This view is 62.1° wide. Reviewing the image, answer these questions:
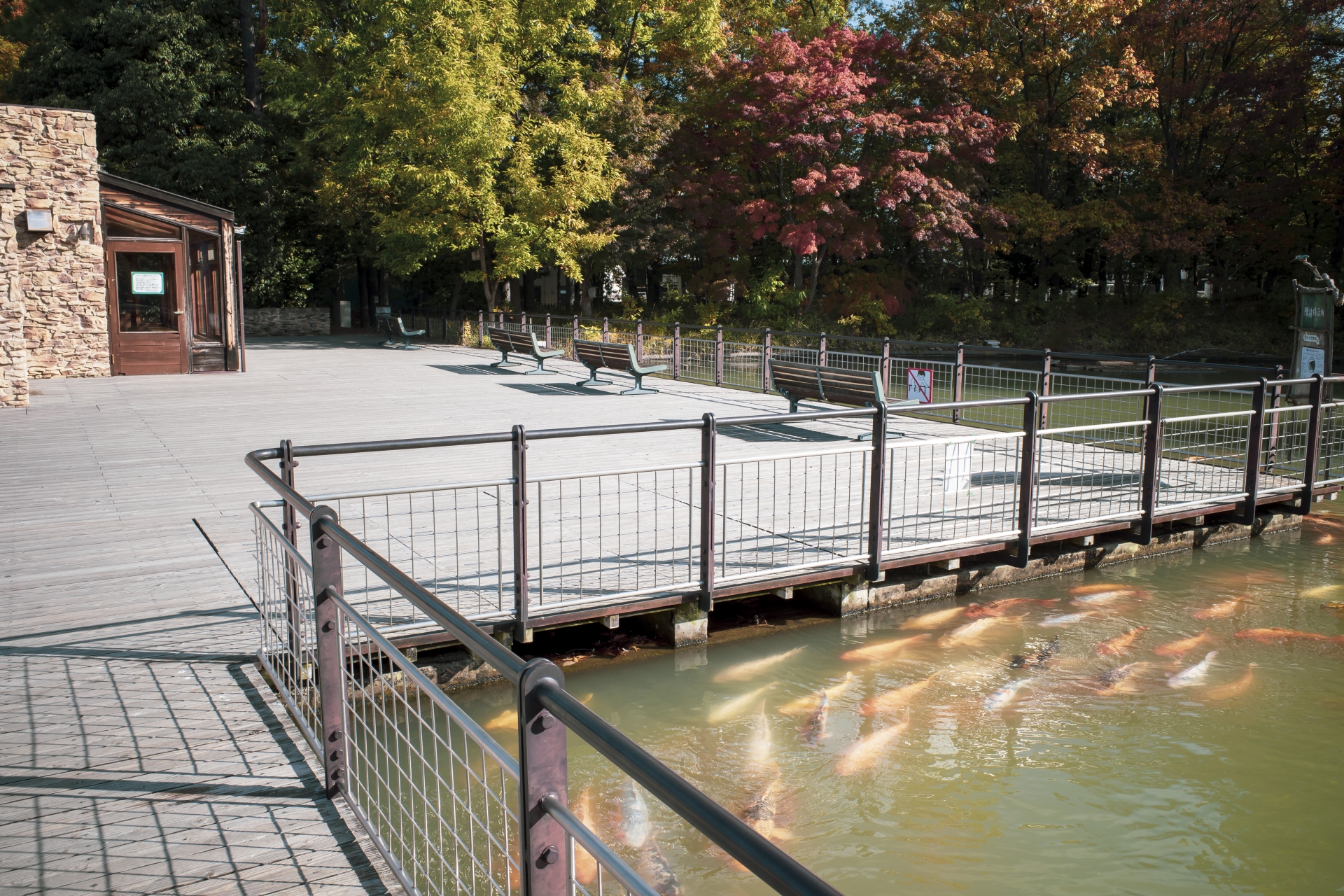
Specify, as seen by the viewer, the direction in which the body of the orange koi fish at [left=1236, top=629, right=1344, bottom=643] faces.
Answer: to the viewer's left

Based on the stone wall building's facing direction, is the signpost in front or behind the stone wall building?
in front

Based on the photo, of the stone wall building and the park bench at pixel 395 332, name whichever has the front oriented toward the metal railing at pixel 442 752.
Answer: the stone wall building

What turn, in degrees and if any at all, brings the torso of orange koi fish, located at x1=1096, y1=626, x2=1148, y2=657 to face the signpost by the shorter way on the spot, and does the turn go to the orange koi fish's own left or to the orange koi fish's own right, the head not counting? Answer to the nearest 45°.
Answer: approximately 135° to the orange koi fish's own right

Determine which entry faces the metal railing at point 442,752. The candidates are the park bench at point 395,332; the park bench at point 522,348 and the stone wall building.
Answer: the stone wall building

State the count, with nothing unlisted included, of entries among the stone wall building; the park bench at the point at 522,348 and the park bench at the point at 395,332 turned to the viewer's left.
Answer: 0

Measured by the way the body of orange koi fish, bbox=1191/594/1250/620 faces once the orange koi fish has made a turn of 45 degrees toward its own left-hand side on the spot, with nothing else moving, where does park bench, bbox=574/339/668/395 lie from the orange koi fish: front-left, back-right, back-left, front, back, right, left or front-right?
back-right

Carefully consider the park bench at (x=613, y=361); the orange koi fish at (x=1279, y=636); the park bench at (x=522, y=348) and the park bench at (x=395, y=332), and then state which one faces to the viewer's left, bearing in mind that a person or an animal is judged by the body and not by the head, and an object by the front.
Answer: the orange koi fish

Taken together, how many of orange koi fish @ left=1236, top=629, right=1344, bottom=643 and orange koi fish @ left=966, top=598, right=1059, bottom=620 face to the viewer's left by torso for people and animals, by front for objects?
2

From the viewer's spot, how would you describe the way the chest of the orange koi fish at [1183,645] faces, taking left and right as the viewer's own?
facing the viewer and to the left of the viewer

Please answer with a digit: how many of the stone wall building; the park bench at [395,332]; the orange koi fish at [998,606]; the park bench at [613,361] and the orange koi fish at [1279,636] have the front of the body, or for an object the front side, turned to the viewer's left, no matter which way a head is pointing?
2

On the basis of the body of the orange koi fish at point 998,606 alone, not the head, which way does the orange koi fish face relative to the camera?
to the viewer's left
